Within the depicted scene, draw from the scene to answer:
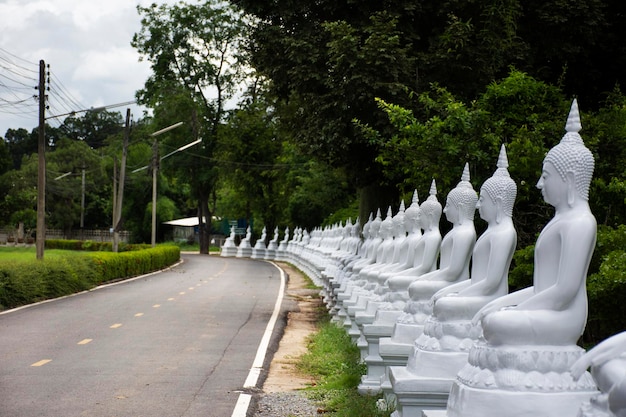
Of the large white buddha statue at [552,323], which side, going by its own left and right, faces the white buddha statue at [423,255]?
right

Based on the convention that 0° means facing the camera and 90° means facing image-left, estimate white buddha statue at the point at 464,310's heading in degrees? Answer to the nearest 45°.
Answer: approximately 90°

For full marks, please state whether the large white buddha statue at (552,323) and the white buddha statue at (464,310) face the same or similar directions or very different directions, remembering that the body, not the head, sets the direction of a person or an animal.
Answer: same or similar directions

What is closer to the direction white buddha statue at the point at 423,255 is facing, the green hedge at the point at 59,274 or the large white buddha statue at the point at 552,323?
the green hedge

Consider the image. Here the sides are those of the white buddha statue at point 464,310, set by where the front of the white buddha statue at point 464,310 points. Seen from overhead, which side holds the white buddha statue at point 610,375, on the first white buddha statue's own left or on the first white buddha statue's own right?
on the first white buddha statue's own left

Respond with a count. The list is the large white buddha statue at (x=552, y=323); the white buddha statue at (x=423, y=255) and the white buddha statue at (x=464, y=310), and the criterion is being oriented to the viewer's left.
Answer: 3

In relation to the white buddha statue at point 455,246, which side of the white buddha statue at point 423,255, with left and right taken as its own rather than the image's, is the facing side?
left

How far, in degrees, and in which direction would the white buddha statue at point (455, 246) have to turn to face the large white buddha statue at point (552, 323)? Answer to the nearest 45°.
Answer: approximately 90° to its left

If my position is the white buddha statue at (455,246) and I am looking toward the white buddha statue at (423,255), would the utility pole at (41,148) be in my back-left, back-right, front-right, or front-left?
front-left

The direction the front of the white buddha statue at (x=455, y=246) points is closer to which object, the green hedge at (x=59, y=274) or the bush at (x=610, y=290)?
the green hedge

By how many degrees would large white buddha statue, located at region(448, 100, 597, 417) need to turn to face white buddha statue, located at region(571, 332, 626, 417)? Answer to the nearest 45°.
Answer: approximately 90° to its left

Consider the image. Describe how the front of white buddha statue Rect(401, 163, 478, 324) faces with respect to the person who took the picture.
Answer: facing to the left of the viewer

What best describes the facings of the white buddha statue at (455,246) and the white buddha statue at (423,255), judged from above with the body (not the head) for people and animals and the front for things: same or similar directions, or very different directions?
same or similar directions

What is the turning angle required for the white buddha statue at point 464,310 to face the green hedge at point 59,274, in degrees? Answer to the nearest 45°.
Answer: approximately 45° to its right

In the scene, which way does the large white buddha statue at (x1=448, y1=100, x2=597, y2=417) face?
to the viewer's left

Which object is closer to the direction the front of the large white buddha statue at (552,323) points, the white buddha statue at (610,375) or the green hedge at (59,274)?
the green hedge
